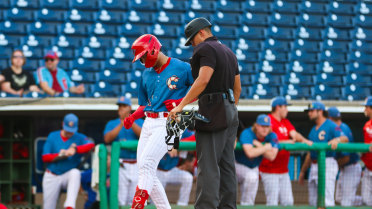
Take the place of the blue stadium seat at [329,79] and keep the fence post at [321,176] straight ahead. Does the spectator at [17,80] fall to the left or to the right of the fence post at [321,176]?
right

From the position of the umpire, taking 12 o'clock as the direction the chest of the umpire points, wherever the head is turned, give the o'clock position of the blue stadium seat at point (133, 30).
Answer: The blue stadium seat is roughly at 1 o'clock from the umpire.

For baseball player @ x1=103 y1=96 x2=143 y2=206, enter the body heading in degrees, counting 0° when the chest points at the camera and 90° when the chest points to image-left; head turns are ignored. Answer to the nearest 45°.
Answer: approximately 0°

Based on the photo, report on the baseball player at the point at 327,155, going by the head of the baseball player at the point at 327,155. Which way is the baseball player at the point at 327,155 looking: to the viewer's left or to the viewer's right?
to the viewer's left

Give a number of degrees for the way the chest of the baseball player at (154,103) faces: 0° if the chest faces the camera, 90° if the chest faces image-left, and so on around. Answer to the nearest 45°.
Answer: approximately 45°

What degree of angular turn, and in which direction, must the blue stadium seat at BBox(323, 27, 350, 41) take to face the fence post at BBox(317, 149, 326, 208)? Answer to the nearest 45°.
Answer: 0° — it already faces it

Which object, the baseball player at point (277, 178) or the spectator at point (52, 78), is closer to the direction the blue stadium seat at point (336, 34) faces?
the baseball player
